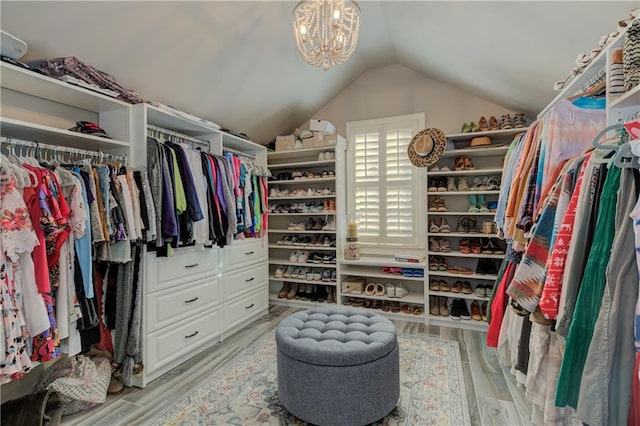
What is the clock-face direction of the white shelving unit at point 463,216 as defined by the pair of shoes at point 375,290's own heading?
The white shelving unit is roughly at 9 o'clock from the pair of shoes.

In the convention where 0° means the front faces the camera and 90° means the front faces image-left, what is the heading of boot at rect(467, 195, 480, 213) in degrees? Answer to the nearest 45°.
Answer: approximately 0°

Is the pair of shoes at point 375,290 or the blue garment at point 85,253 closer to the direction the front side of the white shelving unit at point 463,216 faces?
the blue garment

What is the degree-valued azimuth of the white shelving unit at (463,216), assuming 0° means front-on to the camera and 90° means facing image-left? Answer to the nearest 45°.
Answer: approximately 0°
